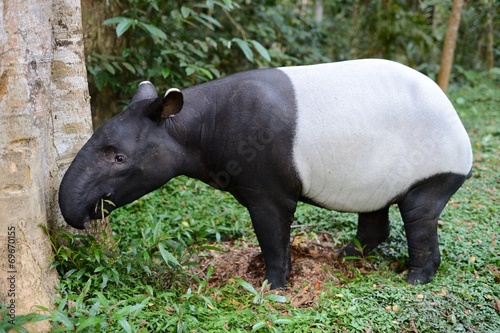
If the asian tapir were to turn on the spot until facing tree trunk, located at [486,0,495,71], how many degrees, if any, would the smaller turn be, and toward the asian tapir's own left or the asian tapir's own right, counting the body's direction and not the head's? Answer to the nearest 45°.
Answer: approximately 135° to the asian tapir's own right

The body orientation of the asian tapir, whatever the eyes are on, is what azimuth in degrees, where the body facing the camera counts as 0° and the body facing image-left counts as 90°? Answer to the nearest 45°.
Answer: approximately 90°

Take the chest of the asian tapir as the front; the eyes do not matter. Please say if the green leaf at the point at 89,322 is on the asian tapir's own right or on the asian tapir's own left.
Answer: on the asian tapir's own left

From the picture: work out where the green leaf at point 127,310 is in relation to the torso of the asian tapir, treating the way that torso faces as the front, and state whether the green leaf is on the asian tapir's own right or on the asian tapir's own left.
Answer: on the asian tapir's own left

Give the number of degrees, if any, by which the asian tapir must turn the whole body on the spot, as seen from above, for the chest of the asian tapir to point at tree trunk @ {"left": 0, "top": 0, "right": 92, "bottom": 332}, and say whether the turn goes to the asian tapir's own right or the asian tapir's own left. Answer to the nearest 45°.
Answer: approximately 45° to the asian tapir's own left

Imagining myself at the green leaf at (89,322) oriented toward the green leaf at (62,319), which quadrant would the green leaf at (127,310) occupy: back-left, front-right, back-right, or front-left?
back-right

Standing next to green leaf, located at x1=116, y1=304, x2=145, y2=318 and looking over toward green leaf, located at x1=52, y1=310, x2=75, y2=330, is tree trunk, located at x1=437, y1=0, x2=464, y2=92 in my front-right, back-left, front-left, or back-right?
back-right

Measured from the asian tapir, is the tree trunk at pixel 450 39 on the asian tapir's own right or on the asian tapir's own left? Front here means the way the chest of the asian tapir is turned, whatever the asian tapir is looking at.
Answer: on the asian tapir's own right
